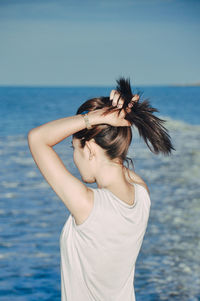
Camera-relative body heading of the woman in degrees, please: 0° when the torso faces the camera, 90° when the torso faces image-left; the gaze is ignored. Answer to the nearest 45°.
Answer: approximately 135°
